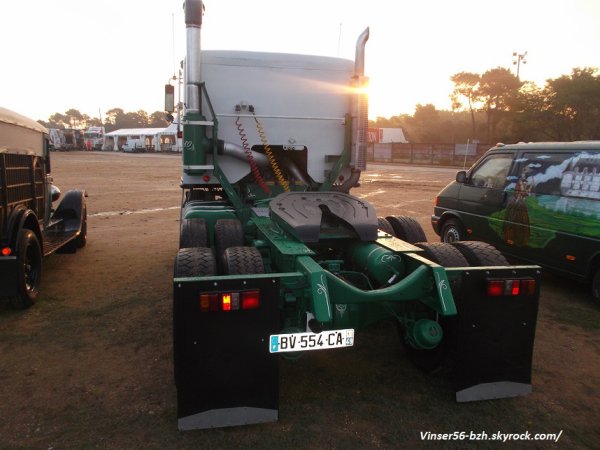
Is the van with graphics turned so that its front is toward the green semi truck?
no

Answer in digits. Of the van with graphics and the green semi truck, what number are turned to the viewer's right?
0

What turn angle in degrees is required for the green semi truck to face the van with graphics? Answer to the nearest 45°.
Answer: approximately 45° to its right

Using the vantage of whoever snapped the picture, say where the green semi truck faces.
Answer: facing away from the viewer
